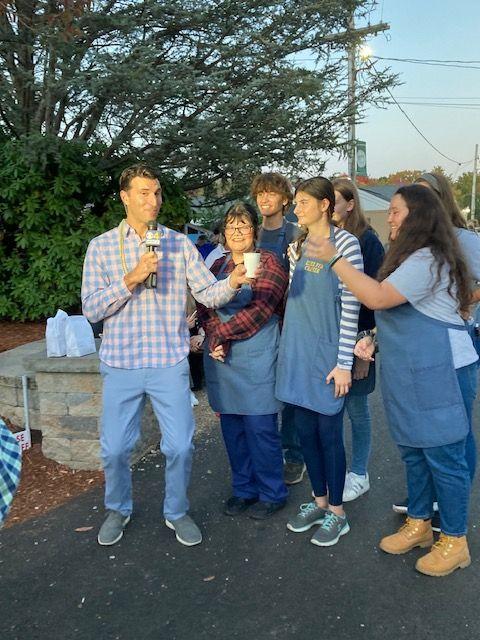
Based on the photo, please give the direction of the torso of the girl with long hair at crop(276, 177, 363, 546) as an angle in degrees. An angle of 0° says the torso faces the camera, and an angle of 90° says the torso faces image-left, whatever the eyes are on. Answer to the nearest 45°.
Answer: approximately 45°

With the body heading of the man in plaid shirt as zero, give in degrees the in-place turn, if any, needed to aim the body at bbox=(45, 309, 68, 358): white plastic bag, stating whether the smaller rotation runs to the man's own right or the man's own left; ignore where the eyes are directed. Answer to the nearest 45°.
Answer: approximately 135° to the man's own right

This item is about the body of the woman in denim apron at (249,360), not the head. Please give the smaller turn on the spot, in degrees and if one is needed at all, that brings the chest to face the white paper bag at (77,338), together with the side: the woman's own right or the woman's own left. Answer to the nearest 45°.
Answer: approximately 90° to the woman's own right

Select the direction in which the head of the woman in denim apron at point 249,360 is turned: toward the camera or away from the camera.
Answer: toward the camera

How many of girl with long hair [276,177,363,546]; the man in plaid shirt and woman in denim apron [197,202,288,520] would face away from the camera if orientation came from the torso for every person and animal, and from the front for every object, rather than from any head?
0

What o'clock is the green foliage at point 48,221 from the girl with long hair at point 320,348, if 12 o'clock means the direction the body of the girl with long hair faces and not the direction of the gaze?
The green foliage is roughly at 3 o'clock from the girl with long hair.

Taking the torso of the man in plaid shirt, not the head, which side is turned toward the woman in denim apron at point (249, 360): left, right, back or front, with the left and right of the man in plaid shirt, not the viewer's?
left

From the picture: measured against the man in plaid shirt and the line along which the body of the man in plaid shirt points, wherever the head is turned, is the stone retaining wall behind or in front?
behind

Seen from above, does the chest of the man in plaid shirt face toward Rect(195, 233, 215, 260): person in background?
no

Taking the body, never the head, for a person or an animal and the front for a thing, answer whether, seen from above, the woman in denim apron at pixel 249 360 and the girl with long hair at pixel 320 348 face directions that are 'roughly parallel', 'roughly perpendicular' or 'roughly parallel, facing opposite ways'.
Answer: roughly parallel

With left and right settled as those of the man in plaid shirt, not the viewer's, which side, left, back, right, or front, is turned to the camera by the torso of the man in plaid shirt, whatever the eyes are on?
front

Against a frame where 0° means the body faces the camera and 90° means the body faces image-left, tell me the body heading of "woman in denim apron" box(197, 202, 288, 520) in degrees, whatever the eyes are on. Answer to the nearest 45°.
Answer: approximately 45°

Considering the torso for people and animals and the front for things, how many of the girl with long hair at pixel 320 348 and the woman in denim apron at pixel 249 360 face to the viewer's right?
0

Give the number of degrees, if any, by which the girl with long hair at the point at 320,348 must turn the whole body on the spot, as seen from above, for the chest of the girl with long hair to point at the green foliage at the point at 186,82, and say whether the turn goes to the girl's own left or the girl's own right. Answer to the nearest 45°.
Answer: approximately 135° to the girl's own right

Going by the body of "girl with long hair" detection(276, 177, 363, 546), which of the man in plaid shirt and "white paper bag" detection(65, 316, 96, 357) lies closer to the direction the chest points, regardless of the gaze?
the man in plaid shirt

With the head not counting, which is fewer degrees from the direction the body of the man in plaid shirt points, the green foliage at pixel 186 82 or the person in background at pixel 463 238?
the person in background

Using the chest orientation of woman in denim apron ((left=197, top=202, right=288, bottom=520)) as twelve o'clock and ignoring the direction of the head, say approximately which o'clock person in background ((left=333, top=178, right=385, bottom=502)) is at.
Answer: The person in background is roughly at 7 o'clock from the woman in denim apron.

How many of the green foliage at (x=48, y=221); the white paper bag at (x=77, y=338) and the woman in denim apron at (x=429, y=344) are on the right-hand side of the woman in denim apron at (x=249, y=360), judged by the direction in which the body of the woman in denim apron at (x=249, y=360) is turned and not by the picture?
2

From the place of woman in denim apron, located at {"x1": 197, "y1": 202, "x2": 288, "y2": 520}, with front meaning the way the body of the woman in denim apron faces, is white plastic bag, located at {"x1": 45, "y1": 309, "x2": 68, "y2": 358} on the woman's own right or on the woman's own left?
on the woman's own right

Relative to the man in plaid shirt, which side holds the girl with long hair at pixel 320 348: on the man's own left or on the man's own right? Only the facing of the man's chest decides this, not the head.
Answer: on the man's own left
